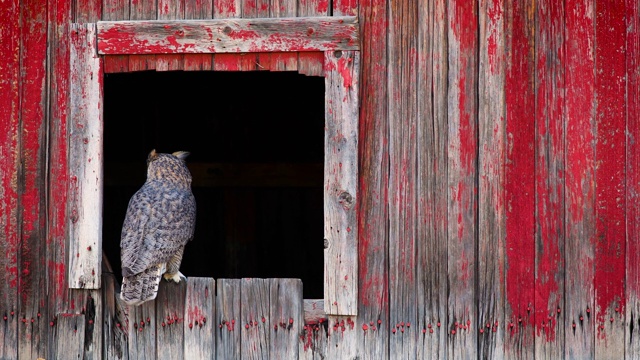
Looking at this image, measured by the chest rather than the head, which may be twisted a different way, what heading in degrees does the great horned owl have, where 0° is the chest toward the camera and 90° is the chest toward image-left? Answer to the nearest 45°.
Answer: approximately 225°
